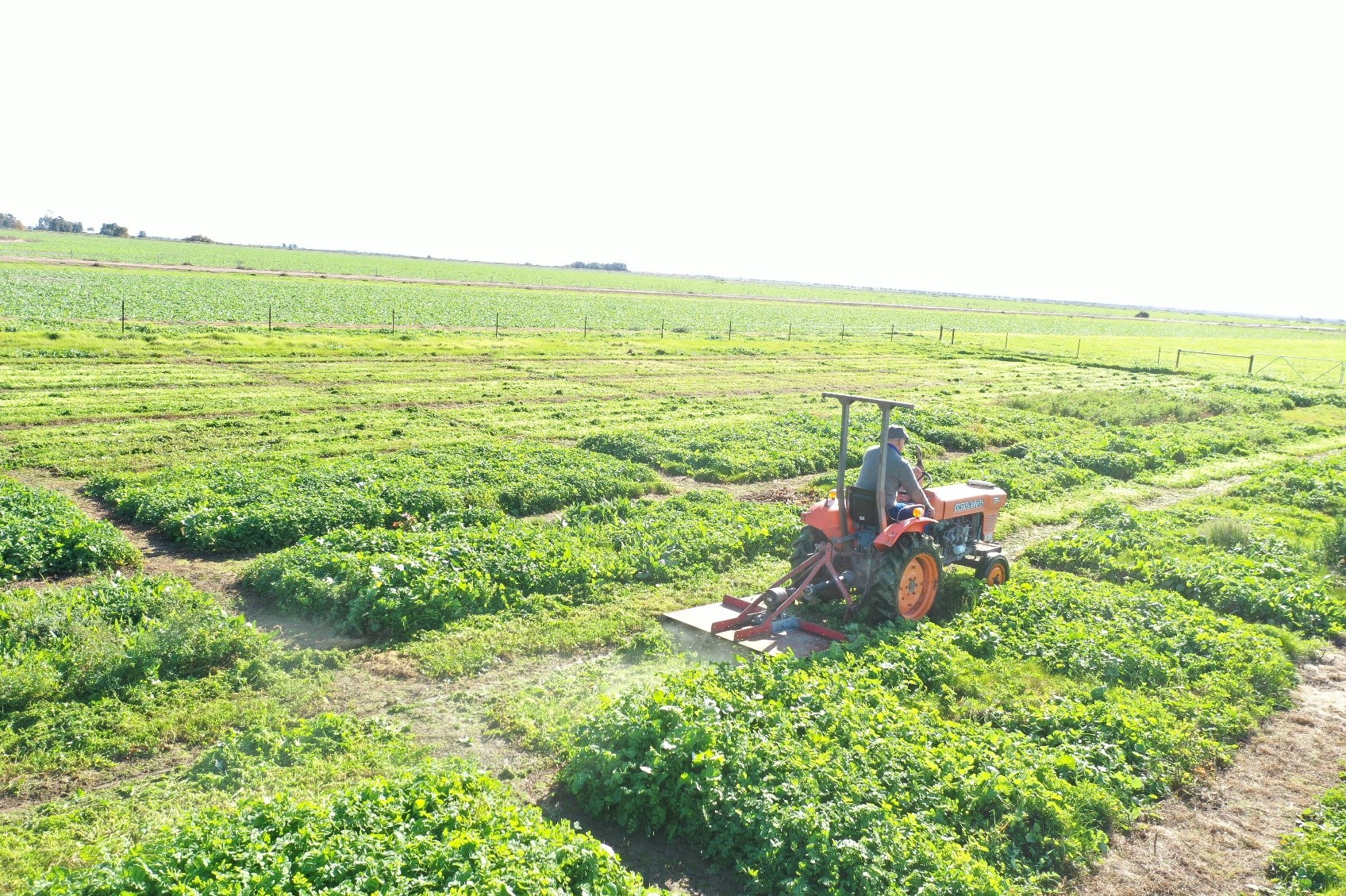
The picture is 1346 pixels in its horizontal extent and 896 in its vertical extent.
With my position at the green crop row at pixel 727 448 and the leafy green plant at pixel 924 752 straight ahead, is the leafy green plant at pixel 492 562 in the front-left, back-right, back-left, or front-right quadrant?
front-right

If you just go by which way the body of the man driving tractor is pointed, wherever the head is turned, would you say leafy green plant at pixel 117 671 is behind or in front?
behind

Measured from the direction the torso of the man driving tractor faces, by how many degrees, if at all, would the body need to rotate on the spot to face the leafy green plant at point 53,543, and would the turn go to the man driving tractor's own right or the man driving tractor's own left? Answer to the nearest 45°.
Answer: approximately 135° to the man driving tractor's own left

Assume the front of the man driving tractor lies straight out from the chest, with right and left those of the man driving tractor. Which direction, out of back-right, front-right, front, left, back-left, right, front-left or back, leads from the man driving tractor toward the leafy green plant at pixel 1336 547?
front

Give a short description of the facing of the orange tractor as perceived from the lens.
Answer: facing away from the viewer and to the right of the viewer

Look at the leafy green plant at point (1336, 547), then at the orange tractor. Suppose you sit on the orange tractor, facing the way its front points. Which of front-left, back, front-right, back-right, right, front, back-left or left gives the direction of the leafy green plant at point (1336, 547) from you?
front

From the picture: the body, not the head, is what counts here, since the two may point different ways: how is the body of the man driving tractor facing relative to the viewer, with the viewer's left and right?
facing away from the viewer and to the right of the viewer

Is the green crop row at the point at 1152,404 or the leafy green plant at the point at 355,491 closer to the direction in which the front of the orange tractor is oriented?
the green crop row

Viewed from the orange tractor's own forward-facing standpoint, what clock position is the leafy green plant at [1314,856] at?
The leafy green plant is roughly at 3 o'clock from the orange tractor.

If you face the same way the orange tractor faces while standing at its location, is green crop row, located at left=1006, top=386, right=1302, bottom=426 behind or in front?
in front

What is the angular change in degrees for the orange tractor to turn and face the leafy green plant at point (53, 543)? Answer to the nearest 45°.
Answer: approximately 135° to its left

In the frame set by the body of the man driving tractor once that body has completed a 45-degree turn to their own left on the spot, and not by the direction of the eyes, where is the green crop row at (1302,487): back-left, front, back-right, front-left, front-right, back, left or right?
front-right
